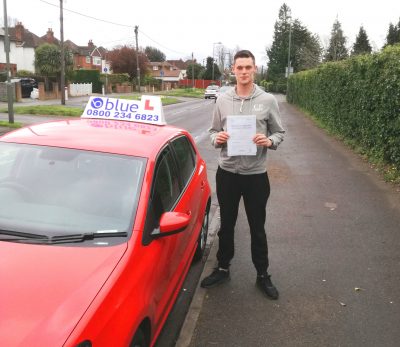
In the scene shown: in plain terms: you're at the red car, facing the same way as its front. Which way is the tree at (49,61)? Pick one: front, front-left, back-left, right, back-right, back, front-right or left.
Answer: back-right

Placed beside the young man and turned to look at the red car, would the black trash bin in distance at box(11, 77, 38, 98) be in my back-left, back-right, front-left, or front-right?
back-right

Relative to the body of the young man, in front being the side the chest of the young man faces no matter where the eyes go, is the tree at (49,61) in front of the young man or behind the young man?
behind

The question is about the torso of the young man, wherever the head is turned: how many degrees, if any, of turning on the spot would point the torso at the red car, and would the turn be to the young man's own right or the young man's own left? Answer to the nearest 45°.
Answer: approximately 45° to the young man's own right

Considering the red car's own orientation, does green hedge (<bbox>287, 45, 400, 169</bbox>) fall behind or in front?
behind

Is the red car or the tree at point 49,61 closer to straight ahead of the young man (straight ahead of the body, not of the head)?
the red car

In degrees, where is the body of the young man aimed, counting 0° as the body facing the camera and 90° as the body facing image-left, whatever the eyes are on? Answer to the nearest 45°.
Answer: approximately 0°

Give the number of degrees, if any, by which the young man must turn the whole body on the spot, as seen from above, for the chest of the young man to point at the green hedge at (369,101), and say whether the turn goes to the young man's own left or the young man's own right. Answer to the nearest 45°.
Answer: approximately 180°

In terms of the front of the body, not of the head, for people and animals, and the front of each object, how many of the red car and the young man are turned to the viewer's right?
0
